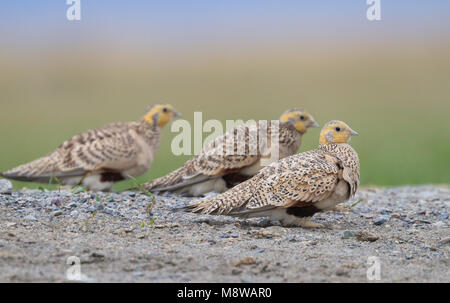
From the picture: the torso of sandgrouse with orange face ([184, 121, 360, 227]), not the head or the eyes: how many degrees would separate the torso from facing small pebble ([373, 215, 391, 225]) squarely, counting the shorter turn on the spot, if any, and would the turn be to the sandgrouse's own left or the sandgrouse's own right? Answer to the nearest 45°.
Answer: approximately 45° to the sandgrouse's own left

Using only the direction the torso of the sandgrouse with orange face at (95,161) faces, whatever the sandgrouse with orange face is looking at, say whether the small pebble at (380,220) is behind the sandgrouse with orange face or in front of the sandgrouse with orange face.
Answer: in front

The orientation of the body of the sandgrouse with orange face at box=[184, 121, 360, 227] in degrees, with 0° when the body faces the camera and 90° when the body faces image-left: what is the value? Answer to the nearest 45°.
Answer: approximately 270°

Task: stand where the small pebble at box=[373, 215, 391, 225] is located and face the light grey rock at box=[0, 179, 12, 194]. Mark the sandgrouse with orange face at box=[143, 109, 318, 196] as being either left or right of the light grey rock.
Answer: right

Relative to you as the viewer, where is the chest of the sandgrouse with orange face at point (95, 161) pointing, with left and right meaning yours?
facing to the right of the viewer

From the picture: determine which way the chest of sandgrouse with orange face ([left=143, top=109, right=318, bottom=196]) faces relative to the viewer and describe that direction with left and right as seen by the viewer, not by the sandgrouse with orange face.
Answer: facing to the right of the viewer

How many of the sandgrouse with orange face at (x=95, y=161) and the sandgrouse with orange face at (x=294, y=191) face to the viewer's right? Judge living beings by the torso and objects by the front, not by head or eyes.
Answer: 2

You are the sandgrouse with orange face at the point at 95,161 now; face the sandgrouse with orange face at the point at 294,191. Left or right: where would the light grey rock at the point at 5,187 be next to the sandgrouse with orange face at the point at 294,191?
right

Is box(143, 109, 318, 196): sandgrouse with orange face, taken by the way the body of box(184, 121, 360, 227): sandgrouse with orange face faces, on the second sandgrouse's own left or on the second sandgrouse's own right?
on the second sandgrouse's own left
